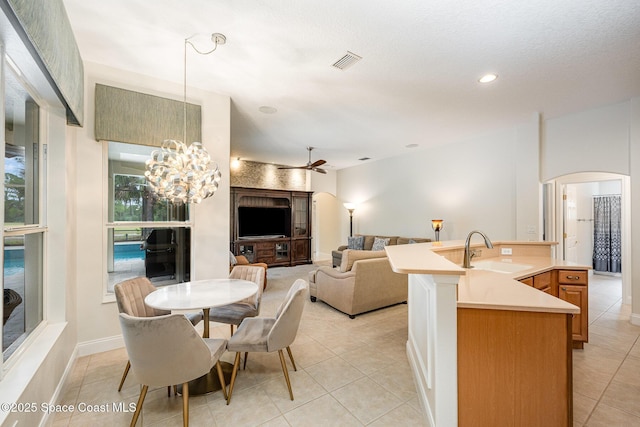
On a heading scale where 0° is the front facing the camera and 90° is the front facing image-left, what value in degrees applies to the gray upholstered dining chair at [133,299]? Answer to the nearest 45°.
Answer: approximately 315°

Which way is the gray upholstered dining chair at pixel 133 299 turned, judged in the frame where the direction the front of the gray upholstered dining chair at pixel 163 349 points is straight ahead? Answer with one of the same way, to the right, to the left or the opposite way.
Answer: to the right

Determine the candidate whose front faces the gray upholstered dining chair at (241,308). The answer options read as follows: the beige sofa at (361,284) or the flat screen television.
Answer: the flat screen television

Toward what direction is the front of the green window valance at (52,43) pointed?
to the viewer's right

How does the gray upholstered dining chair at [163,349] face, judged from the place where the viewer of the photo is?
facing away from the viewer and to the right of the viewer

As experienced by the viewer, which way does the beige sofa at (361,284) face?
facing away from the viewer and to the left of the viewer

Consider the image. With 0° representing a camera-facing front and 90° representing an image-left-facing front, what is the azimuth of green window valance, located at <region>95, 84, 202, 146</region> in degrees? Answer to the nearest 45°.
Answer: approximately 315°

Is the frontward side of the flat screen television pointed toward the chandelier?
yes
